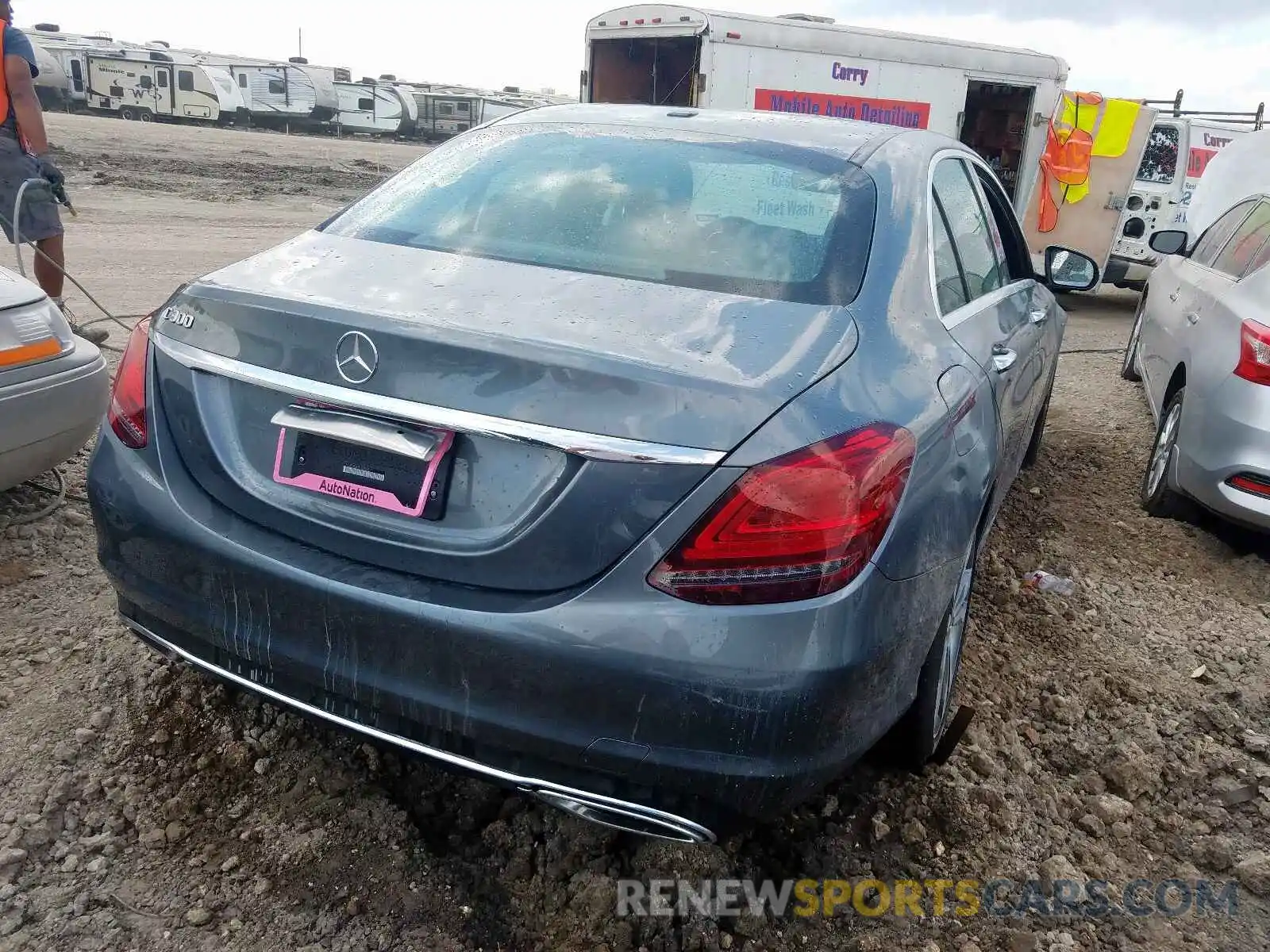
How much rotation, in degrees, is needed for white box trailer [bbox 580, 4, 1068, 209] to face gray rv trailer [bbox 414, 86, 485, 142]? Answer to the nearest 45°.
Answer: approximately 90° to its left

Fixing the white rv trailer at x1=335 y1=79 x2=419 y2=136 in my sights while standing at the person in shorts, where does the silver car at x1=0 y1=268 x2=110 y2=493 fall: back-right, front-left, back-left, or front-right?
back-right

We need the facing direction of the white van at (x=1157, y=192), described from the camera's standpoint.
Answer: facing away from the viewer and to the right of the viewer

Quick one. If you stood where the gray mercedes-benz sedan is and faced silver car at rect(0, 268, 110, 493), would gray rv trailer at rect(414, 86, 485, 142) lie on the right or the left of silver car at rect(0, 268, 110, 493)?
right

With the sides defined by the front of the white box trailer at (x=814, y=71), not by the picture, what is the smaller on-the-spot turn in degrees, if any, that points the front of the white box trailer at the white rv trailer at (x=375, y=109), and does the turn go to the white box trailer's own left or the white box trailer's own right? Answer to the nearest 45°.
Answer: approximately 90° to the white box trailer's own left

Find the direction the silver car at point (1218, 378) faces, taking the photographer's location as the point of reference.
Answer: facing away from the viewer and to the left of the viewer

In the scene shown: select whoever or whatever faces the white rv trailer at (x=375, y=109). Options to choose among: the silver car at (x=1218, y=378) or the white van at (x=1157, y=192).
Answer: the silver car

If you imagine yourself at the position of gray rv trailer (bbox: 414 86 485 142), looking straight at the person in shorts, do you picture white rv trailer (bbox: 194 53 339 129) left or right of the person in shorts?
right
